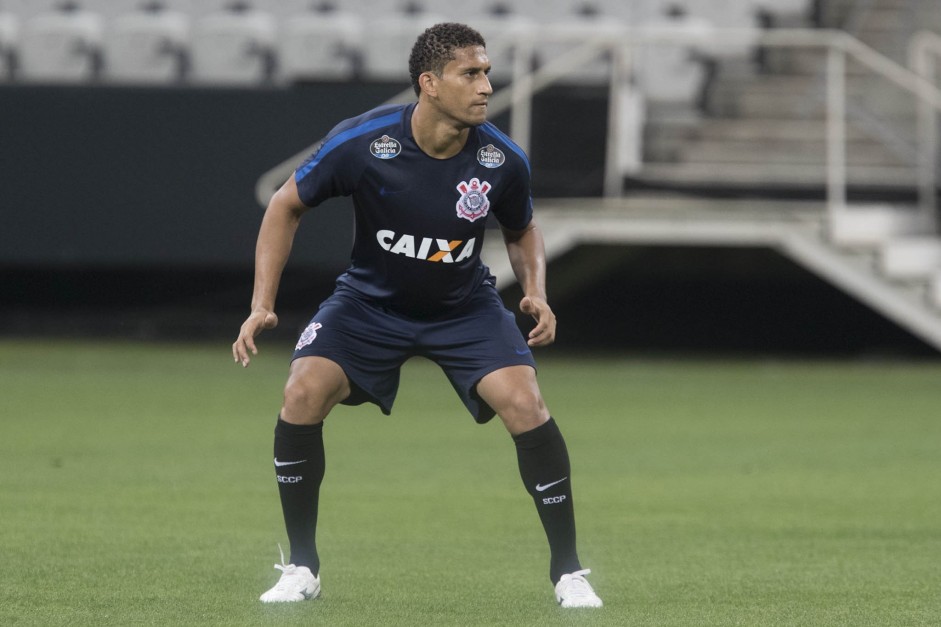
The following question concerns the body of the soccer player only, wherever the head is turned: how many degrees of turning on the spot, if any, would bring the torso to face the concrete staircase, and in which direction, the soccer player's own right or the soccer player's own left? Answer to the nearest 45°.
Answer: approximately 180°

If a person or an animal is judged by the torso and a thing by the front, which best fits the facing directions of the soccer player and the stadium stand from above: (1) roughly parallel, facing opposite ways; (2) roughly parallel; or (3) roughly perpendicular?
roughly parallel

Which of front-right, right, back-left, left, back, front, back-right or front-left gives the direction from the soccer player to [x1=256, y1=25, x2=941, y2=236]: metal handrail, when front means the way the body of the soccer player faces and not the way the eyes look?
back

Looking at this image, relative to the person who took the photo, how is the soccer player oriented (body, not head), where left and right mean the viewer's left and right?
facing the viewer

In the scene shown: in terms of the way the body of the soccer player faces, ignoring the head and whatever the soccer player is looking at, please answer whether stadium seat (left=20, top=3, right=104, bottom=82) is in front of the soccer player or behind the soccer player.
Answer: behind

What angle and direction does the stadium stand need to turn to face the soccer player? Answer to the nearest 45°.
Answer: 0° — it already faces them

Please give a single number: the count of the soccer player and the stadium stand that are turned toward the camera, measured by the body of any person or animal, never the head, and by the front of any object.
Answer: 2

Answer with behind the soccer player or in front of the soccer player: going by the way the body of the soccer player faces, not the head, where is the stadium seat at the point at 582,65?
behind

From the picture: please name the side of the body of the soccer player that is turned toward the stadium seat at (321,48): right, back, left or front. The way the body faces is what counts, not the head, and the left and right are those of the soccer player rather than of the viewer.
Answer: back

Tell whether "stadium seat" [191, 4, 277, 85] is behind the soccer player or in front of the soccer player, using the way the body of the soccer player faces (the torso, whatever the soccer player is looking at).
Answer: behind

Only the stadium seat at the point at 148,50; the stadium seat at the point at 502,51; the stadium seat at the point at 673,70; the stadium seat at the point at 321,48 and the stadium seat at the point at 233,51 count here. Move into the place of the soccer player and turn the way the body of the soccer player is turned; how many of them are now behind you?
5

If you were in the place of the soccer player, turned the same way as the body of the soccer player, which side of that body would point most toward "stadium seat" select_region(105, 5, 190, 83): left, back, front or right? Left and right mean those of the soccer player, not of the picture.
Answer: back

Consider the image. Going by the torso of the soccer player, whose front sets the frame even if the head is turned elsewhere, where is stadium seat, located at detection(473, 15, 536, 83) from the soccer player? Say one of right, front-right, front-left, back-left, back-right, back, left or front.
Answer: back

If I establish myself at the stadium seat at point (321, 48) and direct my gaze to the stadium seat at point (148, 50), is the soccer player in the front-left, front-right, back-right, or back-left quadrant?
back-left
